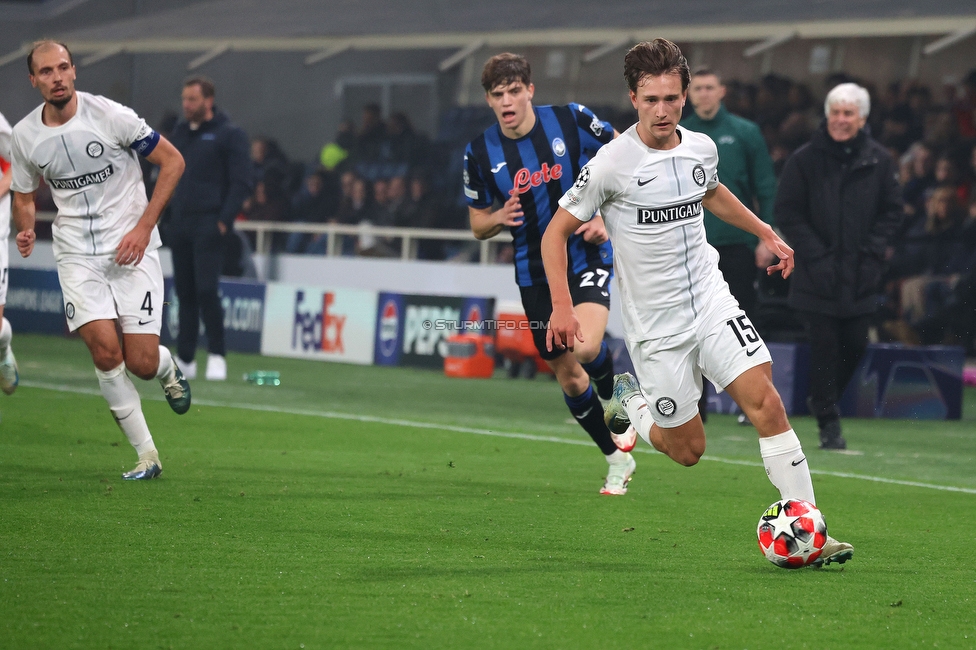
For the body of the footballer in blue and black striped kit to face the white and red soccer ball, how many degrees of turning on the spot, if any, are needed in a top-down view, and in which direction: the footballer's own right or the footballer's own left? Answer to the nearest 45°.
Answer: approximately 45° to the footballer's own left

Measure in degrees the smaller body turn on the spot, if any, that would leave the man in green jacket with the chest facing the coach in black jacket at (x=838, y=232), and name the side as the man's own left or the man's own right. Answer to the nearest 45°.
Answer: approximately 45° to the man's own left

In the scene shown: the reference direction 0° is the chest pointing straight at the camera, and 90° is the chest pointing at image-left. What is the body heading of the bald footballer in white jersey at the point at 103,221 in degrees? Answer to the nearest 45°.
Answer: approximately 0°

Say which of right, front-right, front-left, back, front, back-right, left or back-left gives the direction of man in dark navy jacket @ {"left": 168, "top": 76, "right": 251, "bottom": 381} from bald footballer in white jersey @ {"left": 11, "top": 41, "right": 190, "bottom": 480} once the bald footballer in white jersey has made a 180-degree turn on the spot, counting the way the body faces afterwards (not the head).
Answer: front

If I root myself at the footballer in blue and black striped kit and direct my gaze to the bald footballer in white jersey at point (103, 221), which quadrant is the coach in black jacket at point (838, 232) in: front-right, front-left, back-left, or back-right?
back-right

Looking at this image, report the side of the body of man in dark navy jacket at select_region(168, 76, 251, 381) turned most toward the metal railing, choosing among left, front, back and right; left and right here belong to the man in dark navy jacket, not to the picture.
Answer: back

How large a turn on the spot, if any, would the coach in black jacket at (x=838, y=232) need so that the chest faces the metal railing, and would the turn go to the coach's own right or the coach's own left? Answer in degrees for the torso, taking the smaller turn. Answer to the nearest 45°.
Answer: approximately 135° to the coach's own right

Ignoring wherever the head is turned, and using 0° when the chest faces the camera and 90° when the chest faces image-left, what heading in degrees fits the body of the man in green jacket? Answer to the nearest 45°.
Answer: approximately 0°

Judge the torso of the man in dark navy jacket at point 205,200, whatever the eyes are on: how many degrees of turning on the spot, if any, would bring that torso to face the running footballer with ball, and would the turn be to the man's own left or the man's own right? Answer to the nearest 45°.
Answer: approximately 45° to the man's own left
